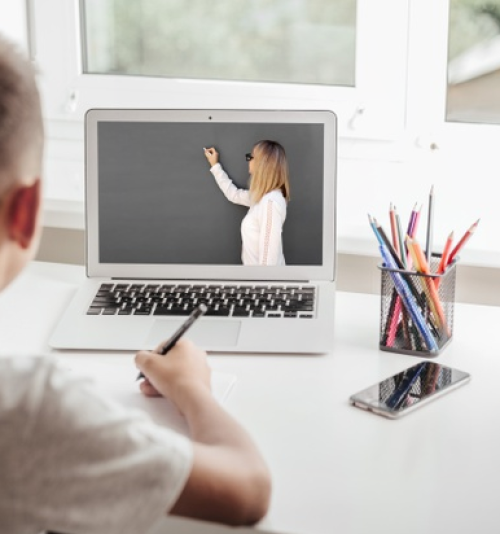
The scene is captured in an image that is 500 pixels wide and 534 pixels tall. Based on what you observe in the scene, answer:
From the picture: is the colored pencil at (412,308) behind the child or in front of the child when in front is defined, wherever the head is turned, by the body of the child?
in front

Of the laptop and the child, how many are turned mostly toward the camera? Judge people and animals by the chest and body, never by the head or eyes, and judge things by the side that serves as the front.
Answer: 1

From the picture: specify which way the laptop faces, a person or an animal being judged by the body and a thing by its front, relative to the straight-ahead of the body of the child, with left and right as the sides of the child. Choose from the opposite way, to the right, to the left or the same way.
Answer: the opposite way

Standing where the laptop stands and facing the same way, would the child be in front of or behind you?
in front

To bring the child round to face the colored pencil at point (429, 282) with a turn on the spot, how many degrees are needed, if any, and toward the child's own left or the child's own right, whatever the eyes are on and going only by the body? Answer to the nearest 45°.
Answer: approximately 45° to the child's own right

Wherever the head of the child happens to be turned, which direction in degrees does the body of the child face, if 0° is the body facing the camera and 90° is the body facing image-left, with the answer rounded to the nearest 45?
approximately 180°

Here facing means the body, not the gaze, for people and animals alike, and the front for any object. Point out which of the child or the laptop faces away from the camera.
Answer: the child
